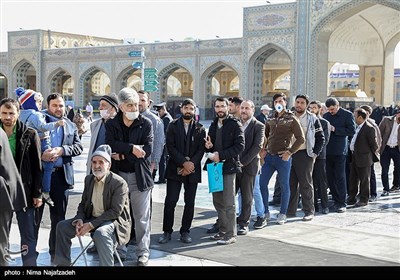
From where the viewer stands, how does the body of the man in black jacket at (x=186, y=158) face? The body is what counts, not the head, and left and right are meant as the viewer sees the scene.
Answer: facing the viewer

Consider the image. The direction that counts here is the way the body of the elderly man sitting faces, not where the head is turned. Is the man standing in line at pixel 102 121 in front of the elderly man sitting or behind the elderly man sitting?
behind

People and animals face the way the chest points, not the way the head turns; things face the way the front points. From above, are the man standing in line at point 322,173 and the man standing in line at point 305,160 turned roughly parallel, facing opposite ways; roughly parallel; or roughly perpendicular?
roughly parallel

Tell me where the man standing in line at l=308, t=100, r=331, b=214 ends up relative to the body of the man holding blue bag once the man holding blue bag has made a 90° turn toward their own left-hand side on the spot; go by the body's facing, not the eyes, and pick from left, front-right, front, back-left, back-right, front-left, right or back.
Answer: left

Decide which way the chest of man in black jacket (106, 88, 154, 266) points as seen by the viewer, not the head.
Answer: toward the camera

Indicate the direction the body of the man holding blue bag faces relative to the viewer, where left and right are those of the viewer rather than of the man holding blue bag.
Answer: facing the viewer and to the left of the viewer

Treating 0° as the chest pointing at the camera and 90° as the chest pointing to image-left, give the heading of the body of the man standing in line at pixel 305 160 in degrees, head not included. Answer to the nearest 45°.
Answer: approximately 45°
